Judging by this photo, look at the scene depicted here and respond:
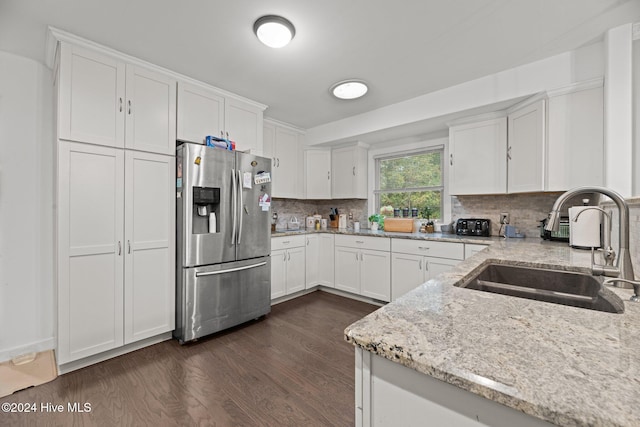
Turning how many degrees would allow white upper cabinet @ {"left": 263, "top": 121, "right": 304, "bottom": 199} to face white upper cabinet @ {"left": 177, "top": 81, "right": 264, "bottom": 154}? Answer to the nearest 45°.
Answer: approximately 90° to its right

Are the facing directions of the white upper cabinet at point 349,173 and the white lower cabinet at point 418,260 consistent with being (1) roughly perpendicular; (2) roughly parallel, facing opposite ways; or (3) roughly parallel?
roughly parallel

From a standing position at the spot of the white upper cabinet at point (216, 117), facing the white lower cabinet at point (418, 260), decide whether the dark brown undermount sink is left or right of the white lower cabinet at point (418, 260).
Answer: right

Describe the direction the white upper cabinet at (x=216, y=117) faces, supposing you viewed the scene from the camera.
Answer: facing the viewer and to the right of the viewer

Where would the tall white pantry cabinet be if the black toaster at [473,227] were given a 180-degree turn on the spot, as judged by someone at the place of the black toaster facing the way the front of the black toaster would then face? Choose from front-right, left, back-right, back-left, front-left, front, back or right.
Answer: back-left

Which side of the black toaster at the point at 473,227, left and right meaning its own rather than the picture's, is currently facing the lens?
front

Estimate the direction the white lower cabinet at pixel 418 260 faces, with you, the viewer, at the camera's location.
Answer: facing the viewer and to the left of the viewer

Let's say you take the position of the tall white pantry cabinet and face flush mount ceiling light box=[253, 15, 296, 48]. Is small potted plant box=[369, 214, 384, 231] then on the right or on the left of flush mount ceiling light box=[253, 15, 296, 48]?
left

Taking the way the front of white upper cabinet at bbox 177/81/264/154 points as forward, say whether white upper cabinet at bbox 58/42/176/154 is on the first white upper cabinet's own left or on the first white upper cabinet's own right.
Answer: on the first white upper cabinet's own right

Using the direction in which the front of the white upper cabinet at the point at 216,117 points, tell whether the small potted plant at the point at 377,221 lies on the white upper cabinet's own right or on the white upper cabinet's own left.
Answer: on the white upper cabinet's own left

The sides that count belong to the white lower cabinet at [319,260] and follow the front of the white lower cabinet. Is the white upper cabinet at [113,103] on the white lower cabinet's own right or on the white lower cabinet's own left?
on the white lower cabinet's own right

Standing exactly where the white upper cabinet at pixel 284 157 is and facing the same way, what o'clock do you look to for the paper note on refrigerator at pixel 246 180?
The paper note on refrigerator is roughly at 2 o'clock from the white upper cabinet.

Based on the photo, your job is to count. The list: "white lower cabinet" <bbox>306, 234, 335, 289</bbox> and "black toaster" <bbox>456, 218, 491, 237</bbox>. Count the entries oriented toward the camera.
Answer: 2

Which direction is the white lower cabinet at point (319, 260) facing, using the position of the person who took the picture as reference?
facing the viewer

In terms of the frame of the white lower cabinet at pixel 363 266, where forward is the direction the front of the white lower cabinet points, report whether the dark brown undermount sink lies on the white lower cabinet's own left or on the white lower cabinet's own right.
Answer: on the white lower cabinet's own left

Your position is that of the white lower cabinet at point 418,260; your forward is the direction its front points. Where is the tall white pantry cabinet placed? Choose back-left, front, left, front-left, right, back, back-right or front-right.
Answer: front

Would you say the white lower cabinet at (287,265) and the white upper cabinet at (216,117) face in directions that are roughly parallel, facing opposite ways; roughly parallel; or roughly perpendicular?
roughly parallel
